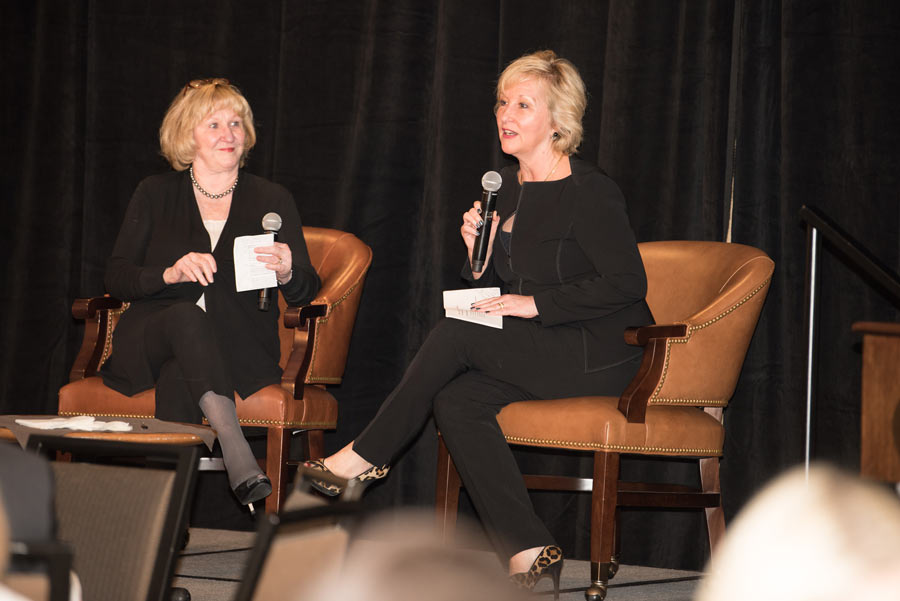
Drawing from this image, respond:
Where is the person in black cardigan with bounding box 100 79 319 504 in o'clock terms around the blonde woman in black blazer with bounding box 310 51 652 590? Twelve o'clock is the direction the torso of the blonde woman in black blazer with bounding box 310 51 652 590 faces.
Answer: the person in black cardigan with bounding box 100 79 319 504 is roughly at 2 o'clock from the blonde woman in black blazer with bounding box 310 51 652 590.

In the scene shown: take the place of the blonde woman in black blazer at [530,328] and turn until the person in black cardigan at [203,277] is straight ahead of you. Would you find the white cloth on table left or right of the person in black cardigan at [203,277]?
left

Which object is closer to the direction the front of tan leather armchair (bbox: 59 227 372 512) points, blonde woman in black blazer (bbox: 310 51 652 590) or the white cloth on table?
the white cloth on table

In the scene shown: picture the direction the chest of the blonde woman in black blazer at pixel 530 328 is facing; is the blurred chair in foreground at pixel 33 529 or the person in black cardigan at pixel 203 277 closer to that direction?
the blurred chair in foreground

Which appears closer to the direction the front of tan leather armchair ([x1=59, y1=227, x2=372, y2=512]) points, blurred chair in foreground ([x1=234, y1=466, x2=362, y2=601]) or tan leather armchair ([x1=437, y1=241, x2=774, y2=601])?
the blurred chair in foreground

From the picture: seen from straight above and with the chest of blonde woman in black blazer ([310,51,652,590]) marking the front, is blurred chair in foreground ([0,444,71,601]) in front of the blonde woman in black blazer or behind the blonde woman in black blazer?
in front

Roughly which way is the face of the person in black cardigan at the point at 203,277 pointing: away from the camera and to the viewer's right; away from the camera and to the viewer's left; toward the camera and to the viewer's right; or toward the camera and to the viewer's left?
toward the camera and to the viewer's right

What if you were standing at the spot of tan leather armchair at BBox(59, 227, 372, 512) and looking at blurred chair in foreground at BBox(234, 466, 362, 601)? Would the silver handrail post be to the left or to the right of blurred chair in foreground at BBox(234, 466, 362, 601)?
left

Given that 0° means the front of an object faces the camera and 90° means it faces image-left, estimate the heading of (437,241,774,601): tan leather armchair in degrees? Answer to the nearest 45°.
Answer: approximately 45°

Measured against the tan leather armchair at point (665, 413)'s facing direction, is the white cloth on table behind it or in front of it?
in front

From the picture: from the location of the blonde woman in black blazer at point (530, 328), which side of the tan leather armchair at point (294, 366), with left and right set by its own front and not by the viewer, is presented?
left
